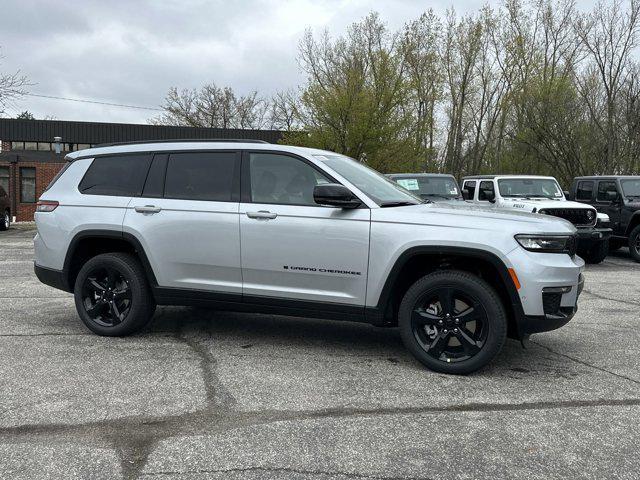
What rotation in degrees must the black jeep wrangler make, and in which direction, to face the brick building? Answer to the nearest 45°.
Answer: approximately 180°

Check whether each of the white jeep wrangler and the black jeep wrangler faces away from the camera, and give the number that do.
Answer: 0

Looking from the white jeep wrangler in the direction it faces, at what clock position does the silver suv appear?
The silver suv is roughly at 2 o'clock from the white jeep wrangler.

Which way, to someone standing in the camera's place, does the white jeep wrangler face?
facing the viewer and to the right of the viewer

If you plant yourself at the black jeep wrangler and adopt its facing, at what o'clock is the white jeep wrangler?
The white jeep wrangler is roughly at 3 o'clock from the black jeep wrangler.

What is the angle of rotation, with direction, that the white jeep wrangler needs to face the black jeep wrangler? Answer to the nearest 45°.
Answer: approximately 90° to its left
